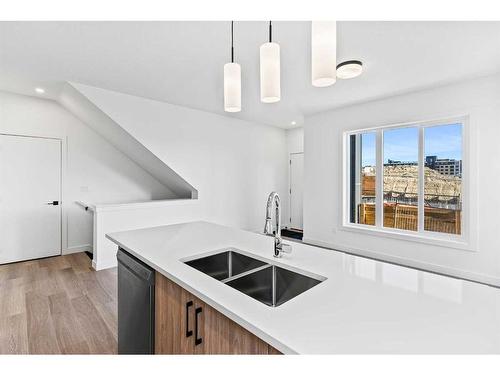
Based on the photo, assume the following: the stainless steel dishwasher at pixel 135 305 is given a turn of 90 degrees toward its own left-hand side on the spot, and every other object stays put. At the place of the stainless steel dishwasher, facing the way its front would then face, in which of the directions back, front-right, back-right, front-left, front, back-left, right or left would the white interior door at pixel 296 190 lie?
left

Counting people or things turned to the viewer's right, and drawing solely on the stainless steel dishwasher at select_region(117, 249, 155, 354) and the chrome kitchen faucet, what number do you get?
0

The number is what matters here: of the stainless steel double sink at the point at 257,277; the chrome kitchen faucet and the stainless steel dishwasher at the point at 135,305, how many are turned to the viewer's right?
0

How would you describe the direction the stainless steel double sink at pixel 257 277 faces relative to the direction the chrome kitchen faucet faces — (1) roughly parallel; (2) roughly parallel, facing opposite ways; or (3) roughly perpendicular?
roughly parallel

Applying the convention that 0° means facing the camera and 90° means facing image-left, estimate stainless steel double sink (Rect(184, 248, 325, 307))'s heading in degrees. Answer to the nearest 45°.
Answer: approximately 45°

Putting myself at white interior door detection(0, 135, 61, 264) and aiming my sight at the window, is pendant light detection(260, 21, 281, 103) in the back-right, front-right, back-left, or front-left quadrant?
front-right

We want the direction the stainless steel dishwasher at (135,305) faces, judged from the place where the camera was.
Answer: facing the viewer and to the left of the viewer

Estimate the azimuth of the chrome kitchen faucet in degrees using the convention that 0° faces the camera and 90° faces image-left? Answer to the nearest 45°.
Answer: approximately 45°

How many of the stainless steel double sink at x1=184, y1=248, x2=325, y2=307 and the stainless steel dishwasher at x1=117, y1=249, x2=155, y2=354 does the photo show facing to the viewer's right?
0

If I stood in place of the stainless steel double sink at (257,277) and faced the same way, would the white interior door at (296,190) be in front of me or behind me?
behind
